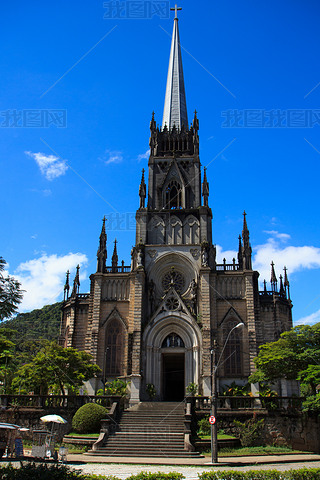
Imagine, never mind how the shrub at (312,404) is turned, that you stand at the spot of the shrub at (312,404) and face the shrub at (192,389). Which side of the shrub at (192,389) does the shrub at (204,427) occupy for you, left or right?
left

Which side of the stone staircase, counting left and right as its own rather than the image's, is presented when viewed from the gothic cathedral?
back

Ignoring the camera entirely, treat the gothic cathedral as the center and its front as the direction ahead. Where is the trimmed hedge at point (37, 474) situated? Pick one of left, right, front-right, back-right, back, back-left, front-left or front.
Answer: front

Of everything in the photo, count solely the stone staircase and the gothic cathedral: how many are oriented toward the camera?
2

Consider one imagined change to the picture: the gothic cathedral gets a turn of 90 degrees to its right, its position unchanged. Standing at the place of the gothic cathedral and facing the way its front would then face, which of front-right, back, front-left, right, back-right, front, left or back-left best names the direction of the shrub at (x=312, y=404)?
back-left

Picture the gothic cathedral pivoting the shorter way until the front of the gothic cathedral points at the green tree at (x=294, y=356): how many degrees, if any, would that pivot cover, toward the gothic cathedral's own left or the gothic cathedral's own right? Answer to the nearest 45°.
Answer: approximately 45° to the gothic cathedral's own left

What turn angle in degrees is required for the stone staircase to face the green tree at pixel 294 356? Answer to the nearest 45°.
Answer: approximately 90° to its left

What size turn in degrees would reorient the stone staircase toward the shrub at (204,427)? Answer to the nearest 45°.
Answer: approximately 135° to its left

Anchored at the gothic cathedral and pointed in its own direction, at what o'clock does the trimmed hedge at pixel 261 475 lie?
The trimmed hedge is roughly at 12 o'clock from the gothic cathedral.

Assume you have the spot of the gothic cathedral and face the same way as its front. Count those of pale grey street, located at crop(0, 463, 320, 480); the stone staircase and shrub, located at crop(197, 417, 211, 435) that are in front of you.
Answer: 3

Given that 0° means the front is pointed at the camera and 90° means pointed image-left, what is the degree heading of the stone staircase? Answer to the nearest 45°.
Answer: approximately 0°

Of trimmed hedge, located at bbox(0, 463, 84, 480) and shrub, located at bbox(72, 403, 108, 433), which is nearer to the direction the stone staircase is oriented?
the trimmed hedge

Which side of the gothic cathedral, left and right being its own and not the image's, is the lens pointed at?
front
